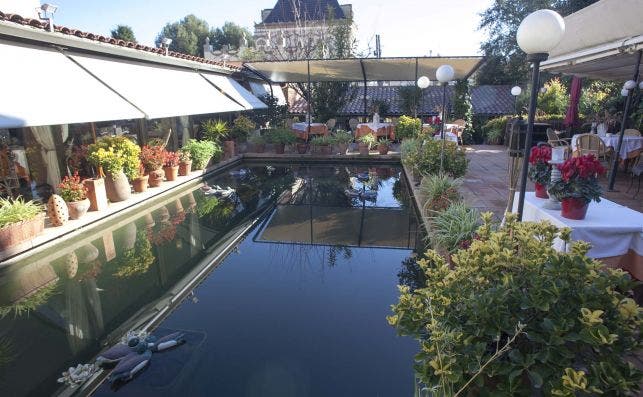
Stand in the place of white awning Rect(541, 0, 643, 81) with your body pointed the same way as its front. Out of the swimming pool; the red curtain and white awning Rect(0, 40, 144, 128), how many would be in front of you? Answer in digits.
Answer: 2

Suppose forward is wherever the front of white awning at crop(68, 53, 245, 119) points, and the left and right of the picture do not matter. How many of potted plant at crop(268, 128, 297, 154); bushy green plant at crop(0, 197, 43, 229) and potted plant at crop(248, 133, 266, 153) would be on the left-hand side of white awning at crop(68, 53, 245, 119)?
2

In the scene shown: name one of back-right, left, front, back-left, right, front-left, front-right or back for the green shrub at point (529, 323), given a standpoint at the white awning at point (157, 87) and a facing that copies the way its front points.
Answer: front-right

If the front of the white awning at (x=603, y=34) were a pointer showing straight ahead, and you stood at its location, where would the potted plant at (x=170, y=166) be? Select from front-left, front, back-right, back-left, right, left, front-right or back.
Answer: front-right

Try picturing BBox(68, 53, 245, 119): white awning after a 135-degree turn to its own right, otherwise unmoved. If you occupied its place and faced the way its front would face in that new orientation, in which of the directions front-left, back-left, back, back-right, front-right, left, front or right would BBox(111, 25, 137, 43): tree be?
right

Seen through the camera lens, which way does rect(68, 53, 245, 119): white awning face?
facing the viewer and to the right of the viewer

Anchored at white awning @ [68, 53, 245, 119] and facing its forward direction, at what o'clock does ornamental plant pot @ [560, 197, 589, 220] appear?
The ornamental plant pot is roughly at 1 o'clock from the white awning.

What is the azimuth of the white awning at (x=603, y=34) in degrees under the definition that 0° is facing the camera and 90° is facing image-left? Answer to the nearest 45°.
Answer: approximately 45°

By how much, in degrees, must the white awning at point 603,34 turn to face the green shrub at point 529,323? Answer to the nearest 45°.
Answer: approximately 45° to its left

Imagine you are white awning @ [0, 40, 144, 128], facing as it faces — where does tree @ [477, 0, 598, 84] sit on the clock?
The tree is roughly at 10 o'clock from the white awning.

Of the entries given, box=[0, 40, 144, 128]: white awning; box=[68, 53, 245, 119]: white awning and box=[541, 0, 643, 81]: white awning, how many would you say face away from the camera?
0

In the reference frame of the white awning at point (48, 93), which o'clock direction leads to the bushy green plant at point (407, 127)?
The bushy green plant is roughly at 10 o'clock from the white awning.

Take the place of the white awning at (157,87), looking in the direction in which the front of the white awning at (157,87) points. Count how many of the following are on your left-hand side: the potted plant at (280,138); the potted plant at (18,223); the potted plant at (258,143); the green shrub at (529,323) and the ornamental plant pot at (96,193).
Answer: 2
